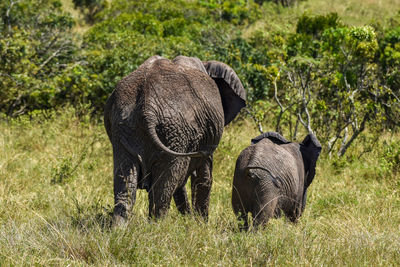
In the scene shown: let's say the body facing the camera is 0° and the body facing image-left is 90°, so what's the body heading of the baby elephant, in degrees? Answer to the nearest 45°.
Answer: approximately 225°

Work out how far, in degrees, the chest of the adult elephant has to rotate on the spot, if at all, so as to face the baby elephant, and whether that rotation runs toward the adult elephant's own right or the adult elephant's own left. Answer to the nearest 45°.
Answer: approximately 45° to the adult elephant's own right

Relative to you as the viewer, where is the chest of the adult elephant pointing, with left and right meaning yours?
facing away from the viewer and to the right of the viewer
